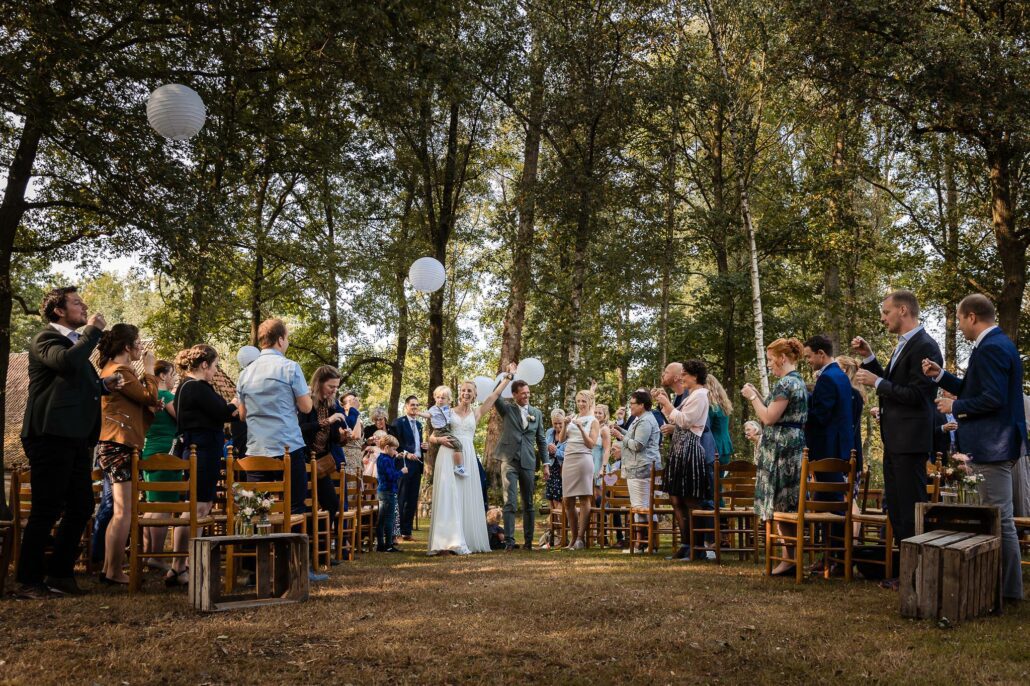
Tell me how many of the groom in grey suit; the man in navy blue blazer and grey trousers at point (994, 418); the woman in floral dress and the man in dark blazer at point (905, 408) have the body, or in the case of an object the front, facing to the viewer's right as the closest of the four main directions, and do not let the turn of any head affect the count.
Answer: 0

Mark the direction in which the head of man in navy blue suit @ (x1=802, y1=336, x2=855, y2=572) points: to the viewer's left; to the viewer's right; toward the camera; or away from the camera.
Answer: to the viewer's left

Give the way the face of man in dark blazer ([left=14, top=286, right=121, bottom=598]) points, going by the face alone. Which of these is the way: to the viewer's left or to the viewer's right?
to the viewer's right

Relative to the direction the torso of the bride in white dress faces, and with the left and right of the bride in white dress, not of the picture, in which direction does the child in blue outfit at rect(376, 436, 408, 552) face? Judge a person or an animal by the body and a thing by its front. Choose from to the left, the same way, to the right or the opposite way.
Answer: to the left

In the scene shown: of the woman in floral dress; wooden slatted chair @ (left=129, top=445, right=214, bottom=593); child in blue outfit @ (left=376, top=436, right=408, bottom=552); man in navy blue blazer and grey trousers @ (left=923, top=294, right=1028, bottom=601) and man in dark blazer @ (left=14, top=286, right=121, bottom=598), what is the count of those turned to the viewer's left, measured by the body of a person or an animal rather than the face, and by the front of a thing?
2

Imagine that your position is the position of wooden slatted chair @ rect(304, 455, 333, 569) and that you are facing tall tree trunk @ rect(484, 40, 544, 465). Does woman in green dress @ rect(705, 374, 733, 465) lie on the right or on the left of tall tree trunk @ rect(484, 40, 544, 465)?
right

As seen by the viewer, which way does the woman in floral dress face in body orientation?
to the viewer's left

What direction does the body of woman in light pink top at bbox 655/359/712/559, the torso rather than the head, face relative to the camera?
to the viewer's left

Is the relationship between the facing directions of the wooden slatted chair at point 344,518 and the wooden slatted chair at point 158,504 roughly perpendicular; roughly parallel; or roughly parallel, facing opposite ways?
roughly parallel

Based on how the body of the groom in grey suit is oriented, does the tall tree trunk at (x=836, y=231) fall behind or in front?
behind

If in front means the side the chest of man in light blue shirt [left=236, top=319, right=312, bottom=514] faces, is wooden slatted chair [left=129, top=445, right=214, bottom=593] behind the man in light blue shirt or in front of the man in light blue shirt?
behind

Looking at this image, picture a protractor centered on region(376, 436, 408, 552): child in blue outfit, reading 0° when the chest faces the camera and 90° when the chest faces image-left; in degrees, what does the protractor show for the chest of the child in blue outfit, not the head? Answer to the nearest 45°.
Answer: approximately 270°

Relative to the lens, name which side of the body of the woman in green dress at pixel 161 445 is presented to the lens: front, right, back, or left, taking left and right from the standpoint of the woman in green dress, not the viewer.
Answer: right
